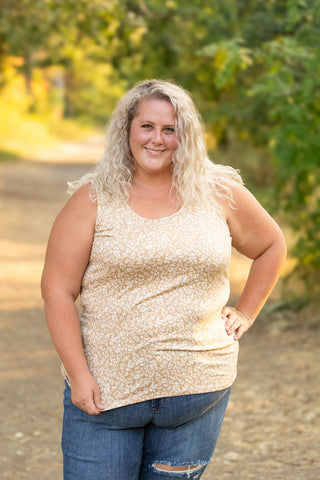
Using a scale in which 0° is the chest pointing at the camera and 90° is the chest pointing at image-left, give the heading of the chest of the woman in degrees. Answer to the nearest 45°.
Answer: approximately 0°
